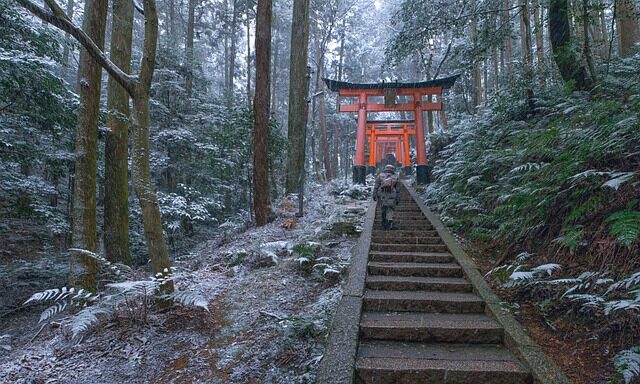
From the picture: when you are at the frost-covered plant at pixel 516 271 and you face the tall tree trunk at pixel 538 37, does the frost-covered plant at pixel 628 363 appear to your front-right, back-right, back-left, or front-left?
back-right

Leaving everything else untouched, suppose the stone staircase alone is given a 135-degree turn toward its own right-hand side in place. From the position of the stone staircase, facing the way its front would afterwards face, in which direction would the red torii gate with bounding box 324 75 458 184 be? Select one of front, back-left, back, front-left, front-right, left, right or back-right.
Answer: front-right

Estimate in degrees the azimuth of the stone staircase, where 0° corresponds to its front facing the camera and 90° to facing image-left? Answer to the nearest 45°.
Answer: approximately 0°

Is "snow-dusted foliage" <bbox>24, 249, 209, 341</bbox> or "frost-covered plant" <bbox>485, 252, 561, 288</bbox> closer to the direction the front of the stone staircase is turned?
the snow-dusted foliage

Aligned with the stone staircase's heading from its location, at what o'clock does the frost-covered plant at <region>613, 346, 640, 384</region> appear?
The frost-covered plant is roughly at 10 o'clock from the stone staircase.

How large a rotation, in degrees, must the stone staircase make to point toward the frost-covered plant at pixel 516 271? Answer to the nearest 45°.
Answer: approximately 135° to its left

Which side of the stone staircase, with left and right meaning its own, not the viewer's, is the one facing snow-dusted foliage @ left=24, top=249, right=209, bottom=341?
right
